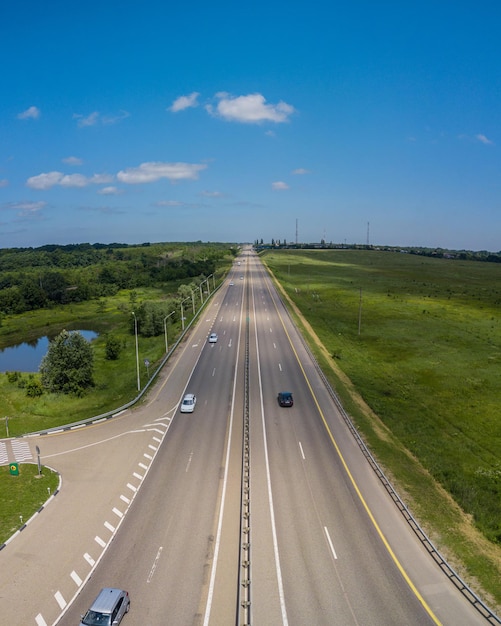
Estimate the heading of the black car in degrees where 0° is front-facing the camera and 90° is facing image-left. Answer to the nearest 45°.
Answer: approximately 180°

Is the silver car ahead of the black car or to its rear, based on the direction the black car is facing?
to the rear

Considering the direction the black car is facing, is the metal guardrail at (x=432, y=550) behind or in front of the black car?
behind

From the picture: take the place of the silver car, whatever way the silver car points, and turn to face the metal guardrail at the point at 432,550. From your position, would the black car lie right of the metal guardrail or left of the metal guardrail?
left

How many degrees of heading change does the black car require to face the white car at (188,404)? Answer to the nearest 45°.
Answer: approximately 90° to its left
